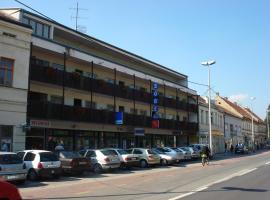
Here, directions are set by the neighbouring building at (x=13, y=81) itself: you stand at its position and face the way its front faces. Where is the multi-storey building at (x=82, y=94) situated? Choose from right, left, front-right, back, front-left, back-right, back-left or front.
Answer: left

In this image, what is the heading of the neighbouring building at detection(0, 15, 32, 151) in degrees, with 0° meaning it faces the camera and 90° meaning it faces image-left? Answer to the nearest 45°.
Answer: approximately 315°
